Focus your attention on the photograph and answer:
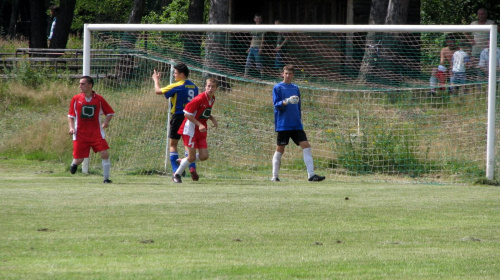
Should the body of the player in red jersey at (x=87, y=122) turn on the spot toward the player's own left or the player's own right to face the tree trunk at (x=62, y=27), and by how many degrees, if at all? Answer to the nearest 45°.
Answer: approximately 180°

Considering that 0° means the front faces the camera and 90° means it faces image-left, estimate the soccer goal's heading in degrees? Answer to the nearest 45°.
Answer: approximately 0°

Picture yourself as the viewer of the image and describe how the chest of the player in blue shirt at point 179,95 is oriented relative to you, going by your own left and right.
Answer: facing away from the viewer and to the left of the viewer

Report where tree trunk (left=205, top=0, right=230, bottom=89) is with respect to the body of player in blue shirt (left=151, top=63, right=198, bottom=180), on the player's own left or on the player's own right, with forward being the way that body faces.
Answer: on the player's own right

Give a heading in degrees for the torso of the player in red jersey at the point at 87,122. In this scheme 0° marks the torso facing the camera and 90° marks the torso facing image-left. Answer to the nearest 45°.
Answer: approximately 0°

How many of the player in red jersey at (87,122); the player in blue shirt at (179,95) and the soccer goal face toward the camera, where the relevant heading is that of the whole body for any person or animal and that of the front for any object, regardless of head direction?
2

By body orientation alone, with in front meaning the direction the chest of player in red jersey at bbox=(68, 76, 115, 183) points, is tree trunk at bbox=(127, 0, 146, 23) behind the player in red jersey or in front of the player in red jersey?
behind

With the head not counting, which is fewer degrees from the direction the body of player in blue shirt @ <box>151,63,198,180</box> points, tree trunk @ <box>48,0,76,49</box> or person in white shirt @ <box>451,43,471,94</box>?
the tree trunk

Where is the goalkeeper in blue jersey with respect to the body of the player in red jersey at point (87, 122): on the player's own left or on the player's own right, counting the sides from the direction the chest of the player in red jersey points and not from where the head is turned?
on the player's own left

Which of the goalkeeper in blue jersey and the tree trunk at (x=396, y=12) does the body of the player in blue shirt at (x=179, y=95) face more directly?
the tree trunk
